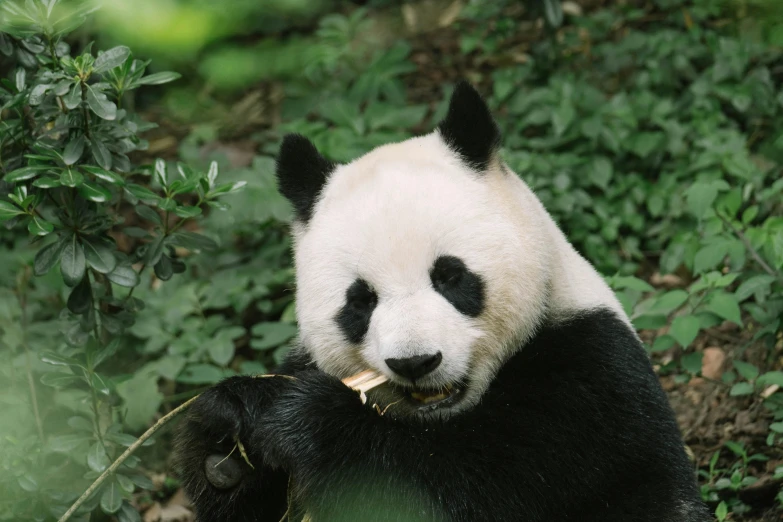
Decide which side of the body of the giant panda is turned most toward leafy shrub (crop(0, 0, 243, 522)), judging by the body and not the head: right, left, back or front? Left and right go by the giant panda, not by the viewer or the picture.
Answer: right

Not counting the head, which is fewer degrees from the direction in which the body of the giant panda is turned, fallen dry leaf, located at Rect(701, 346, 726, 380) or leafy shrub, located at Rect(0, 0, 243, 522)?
the leafy shrub

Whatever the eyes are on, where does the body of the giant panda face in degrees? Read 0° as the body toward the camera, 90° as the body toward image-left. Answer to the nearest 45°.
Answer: approximately 45°

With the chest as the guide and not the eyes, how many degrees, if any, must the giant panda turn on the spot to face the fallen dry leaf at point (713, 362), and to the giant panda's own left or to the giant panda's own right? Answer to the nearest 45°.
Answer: approximately 180°

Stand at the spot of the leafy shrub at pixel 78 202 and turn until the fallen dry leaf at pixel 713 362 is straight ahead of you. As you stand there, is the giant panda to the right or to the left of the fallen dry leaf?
right
